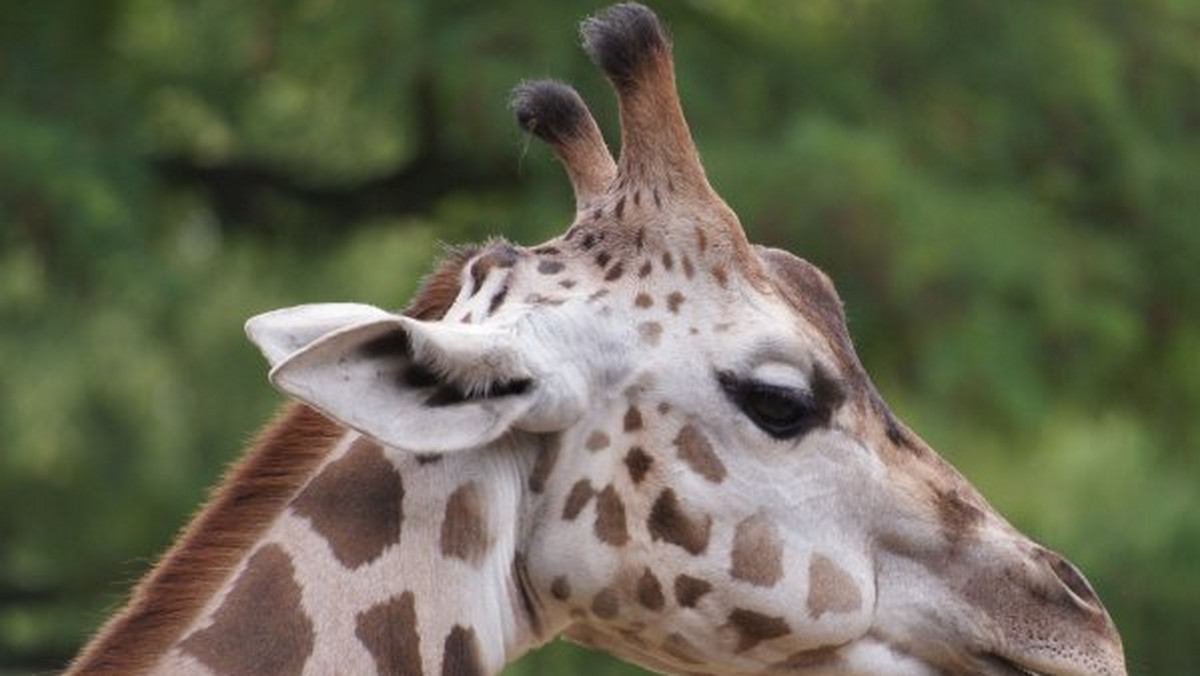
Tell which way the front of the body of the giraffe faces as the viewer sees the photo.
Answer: to the viewer's right
